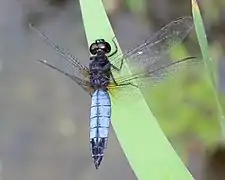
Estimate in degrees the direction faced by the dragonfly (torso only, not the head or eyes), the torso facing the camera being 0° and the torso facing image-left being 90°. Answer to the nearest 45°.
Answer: approximately 180°
